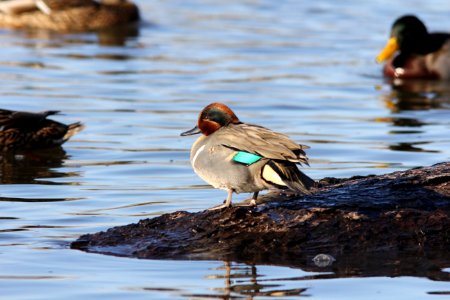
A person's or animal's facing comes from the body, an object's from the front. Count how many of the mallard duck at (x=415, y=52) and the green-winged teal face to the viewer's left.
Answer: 2

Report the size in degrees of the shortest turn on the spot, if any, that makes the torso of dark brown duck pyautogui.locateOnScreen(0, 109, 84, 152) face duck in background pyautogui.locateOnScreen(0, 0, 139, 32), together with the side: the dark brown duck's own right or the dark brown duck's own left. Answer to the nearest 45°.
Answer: approximately 90° to the dark brown duck's own right

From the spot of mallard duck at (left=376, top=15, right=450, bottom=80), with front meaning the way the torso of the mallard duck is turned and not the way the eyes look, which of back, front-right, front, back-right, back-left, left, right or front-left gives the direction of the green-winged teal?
left

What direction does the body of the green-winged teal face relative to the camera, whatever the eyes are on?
to the viewer's left

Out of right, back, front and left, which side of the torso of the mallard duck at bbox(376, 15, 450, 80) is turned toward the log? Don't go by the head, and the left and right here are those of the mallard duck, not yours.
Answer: left

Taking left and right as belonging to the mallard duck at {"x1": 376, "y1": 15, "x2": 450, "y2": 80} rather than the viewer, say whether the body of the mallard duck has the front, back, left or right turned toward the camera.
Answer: left

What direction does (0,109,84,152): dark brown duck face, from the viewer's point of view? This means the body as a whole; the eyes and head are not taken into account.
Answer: to the viewer's left
